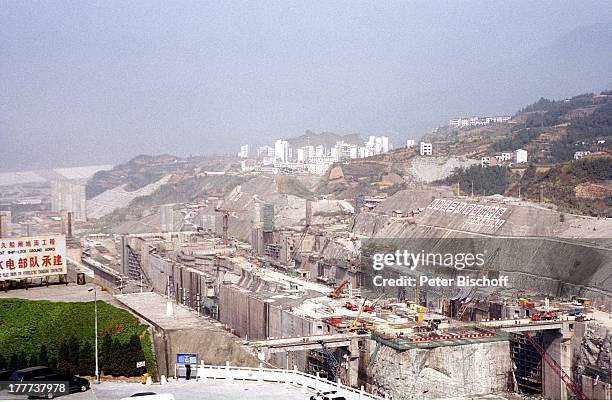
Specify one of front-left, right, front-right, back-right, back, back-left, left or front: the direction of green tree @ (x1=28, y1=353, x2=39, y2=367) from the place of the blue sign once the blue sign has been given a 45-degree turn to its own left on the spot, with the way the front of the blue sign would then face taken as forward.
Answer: back

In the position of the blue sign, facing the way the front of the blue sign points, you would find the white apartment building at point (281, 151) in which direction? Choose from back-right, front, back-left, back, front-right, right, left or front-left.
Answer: back

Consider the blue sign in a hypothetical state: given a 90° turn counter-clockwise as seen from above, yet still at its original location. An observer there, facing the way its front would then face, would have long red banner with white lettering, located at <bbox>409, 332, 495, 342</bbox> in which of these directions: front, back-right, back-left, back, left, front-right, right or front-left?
front-left

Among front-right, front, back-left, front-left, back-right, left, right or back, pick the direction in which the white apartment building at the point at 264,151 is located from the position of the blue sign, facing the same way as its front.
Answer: back

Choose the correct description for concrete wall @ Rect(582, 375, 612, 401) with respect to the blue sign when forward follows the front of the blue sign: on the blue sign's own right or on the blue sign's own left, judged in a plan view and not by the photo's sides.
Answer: on the blue sign's own left

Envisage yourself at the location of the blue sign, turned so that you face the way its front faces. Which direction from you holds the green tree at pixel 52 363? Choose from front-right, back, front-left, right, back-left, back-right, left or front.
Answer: back-right

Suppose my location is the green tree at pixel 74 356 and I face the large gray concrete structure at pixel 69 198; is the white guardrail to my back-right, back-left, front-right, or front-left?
back-right

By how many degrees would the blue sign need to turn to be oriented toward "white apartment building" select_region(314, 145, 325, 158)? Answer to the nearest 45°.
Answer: approximately 180°

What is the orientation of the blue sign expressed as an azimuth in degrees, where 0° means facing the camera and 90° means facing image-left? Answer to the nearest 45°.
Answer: approximately 0°
